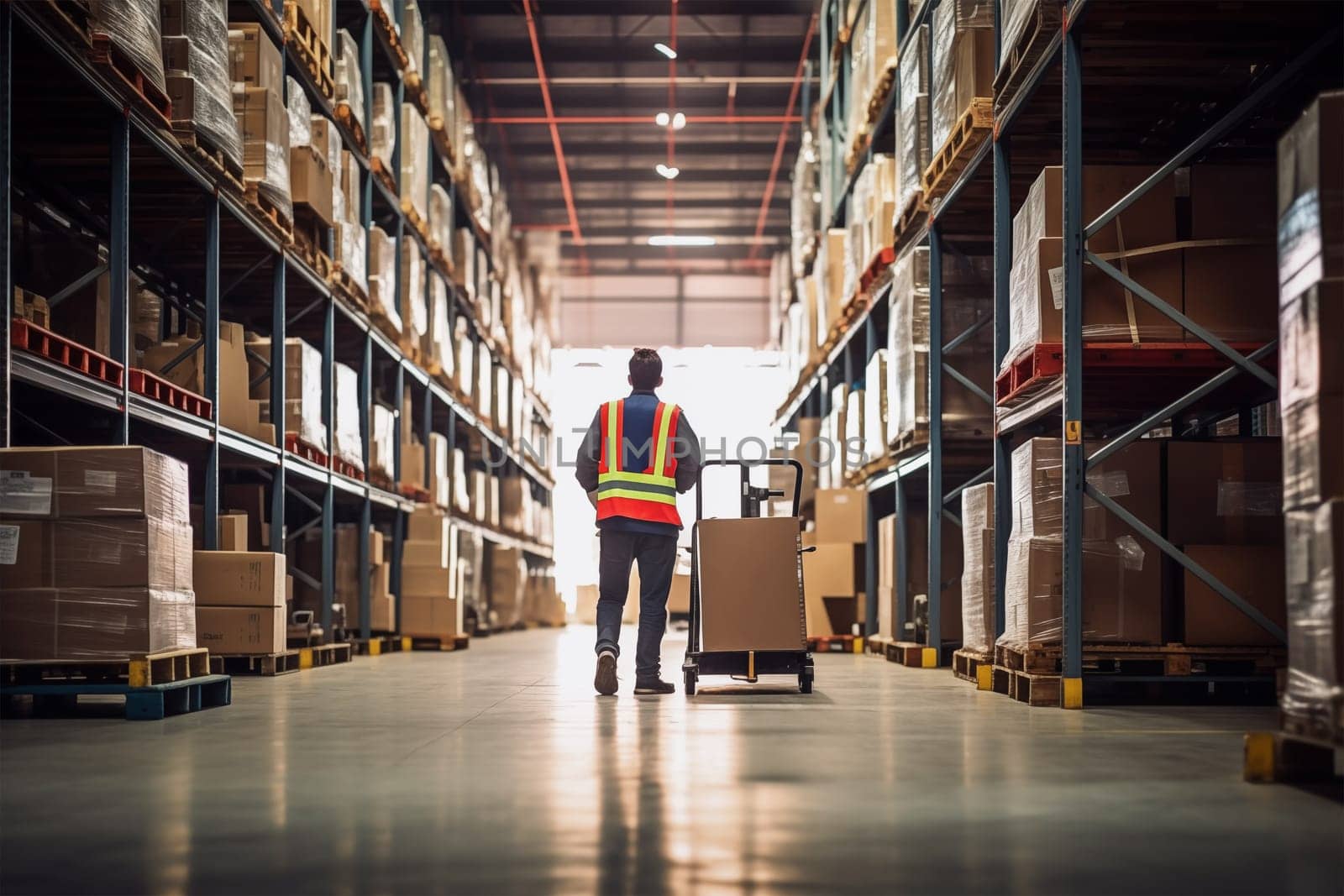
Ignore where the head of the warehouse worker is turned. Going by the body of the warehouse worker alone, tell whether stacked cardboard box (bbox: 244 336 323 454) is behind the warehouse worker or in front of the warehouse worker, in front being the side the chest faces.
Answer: in front

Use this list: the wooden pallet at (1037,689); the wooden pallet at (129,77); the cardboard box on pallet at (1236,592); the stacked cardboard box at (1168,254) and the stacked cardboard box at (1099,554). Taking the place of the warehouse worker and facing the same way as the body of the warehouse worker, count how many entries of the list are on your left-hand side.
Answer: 1

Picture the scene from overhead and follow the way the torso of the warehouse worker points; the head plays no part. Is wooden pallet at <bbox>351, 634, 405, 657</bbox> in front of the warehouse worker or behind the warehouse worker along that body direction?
in front

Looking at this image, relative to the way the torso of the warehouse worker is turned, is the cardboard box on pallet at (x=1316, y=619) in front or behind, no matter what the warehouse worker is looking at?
behind

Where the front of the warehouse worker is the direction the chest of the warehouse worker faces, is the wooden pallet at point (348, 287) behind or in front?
in front

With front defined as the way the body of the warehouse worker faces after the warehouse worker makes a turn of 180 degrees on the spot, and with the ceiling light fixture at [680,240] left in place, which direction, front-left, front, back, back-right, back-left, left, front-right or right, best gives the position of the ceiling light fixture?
back

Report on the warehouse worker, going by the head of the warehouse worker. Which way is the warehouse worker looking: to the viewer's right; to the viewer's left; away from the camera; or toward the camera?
away from the camera

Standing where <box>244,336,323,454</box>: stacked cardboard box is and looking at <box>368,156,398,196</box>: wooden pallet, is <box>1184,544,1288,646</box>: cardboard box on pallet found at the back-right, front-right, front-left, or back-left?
back-right

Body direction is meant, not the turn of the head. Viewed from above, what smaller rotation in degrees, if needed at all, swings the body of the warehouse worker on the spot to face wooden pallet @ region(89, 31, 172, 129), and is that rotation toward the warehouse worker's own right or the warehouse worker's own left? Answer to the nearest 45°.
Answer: approximately 90° to the warehouse worker's own left

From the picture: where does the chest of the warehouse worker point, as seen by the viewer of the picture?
away from the camera

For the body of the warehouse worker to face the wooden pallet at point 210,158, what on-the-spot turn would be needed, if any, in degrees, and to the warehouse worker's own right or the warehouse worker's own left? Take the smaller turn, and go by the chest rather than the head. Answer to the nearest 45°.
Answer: approximately 45° to the warehouse worker's own left
